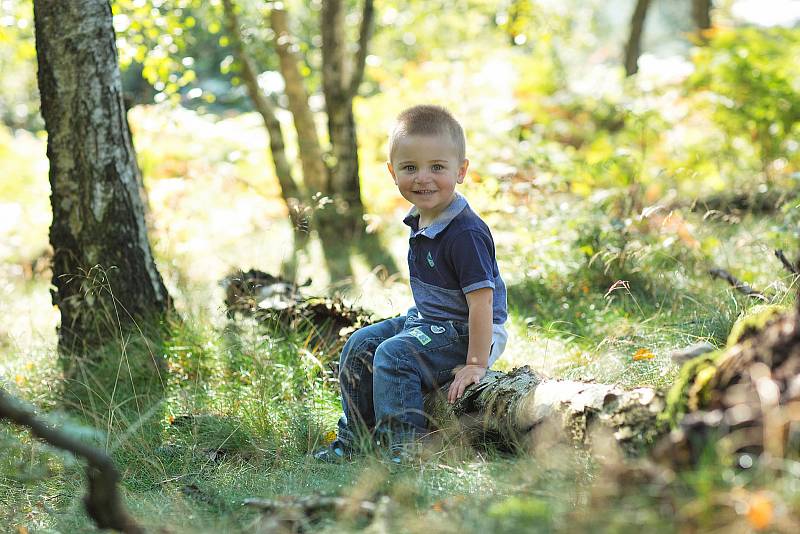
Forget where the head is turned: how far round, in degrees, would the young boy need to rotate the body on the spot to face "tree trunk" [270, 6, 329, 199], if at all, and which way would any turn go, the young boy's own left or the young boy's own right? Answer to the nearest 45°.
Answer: approximately 135° to the young boy's own right

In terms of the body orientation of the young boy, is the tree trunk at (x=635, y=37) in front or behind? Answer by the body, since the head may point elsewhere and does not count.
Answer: behind

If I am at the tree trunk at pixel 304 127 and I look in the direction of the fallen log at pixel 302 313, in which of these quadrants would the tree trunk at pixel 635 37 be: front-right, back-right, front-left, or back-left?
back-left

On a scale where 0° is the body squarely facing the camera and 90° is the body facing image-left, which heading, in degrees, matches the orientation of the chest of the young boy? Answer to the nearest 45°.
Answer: approximately 45°

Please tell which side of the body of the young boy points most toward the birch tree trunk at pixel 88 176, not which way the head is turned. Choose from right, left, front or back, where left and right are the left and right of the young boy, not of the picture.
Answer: right

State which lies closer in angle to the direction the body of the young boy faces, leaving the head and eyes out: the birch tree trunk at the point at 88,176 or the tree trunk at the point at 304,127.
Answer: the birch tree trunk

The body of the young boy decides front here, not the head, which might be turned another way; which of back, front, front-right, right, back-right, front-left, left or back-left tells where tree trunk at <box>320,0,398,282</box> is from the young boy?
back-right

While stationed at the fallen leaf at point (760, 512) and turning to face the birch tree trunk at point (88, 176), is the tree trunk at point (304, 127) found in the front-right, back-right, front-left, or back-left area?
front-right

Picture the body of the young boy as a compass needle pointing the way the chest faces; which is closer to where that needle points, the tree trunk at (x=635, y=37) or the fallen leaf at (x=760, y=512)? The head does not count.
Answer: the fallen leaf

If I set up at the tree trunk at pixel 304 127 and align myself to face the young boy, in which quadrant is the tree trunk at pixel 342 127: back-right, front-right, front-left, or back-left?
front-left
